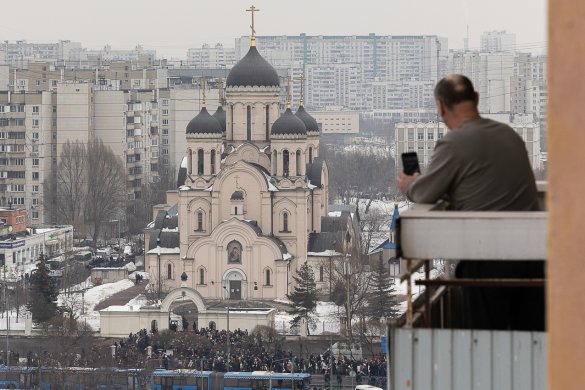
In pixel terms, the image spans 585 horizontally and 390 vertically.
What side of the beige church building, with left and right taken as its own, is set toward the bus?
front

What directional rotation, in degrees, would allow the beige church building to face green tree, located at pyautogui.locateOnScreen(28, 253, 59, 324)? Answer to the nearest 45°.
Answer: approximately 45° to its right

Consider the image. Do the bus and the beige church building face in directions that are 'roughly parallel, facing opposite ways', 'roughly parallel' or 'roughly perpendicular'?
roughly perpendicular

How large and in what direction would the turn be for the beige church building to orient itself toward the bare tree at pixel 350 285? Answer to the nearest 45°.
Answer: approximately 45° to its left

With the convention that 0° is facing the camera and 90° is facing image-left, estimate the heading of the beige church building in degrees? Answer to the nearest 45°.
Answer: approximately 0°

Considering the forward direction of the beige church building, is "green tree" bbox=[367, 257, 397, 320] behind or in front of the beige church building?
in front
